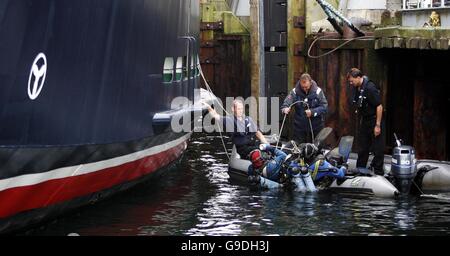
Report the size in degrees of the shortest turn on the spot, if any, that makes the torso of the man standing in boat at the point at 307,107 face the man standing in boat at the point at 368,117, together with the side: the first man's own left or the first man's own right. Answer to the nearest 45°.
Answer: approximately 45° to the first man's own left

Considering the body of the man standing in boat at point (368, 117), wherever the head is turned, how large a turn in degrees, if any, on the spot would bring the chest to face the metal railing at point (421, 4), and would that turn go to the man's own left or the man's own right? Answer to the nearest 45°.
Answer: approximately 135° to the man's own right

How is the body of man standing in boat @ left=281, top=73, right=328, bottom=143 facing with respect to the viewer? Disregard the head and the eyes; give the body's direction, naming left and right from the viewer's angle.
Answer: facing the viewer

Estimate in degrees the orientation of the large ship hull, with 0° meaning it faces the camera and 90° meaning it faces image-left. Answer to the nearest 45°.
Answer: approximately 45°

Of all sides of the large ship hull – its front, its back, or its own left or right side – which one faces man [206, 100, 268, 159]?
back

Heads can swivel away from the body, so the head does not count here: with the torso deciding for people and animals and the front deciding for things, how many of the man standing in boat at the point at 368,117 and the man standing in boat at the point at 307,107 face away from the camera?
0

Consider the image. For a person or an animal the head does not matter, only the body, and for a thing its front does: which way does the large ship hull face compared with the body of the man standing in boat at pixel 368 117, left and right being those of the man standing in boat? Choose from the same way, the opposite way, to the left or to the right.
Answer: the same way

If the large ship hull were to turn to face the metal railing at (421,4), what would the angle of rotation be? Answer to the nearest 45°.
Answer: approximately 180°

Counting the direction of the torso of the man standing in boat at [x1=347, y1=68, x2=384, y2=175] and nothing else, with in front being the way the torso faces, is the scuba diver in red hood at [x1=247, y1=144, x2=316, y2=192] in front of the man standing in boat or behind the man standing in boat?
in front

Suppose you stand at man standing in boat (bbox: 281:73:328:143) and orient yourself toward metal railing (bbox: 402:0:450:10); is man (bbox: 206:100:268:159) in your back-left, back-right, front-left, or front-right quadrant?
back-left

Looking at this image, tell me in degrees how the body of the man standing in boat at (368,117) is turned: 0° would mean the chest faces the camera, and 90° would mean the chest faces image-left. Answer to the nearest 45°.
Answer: approximately 45°

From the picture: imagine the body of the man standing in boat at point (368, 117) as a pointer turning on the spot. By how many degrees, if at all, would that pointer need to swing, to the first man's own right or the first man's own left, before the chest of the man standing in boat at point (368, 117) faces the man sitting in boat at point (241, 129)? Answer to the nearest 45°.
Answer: approximately 45° to the first man's own right

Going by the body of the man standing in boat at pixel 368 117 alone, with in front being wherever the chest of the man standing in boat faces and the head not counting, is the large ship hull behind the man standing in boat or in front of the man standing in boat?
in front
